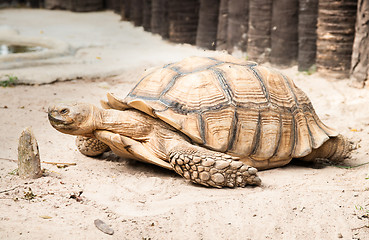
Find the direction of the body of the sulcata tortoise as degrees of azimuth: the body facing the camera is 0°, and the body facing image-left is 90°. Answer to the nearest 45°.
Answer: approximately 45°

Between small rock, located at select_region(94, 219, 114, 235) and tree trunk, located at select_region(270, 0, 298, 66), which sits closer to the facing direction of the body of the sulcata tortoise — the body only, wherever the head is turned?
the small rock

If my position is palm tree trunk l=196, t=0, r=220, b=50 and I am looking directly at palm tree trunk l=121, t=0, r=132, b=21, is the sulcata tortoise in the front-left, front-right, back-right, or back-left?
back-left

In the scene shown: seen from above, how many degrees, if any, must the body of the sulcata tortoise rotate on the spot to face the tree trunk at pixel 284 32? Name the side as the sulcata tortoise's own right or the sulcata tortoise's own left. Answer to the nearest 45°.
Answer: approximately 135° to the sulcata tortoise's own right

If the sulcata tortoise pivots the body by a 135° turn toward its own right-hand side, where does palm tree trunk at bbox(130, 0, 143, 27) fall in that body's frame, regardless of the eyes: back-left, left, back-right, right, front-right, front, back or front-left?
front

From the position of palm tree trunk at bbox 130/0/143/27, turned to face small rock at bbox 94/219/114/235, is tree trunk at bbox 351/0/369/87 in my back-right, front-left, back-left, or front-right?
front-left

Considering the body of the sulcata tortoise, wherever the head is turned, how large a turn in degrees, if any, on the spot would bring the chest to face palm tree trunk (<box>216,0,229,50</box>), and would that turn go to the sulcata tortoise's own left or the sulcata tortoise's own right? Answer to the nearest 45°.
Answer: approximately 135° to the sulcata tortoise's own right

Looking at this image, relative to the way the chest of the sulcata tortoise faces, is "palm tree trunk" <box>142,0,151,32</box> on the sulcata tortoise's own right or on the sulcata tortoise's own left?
on the sulcata tortoise's own right

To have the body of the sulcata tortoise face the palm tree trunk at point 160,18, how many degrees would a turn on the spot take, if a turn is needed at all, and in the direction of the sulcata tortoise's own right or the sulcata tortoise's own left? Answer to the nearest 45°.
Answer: approximately 135° to the sulcata tortoise's own right
